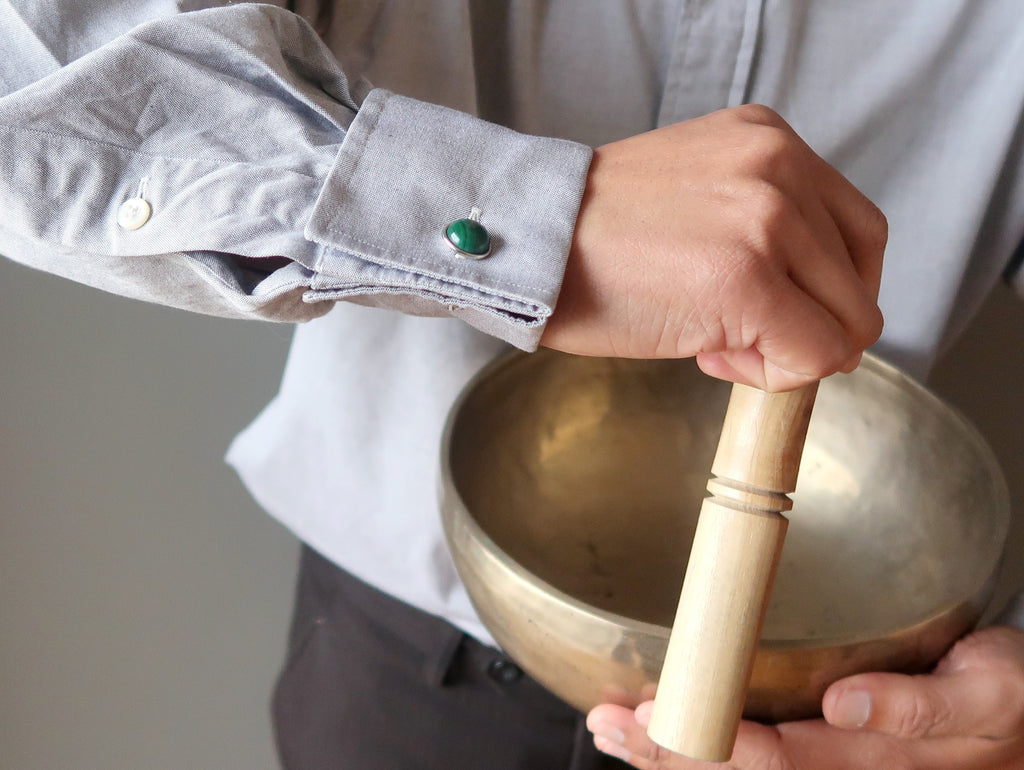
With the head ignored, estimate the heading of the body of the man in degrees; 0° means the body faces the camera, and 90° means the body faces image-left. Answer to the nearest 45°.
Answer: approximately 0°
